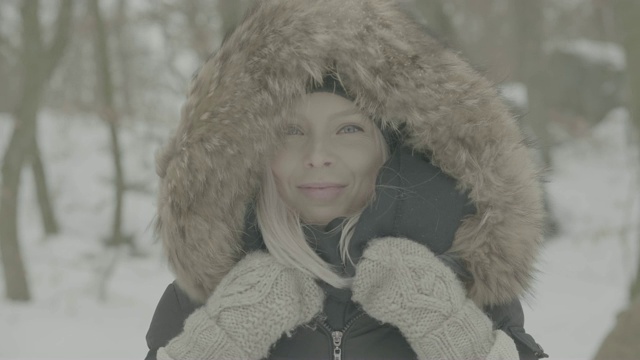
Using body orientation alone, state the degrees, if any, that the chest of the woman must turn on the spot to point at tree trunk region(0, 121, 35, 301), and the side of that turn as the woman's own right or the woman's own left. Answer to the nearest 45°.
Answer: approximately 135° to the woman's own right

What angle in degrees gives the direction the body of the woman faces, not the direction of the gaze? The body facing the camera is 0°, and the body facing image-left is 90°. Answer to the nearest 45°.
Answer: approximately 0°

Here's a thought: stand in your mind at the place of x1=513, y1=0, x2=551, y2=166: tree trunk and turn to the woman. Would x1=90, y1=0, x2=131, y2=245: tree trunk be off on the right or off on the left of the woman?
right

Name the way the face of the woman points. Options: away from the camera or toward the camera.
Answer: toward the camera

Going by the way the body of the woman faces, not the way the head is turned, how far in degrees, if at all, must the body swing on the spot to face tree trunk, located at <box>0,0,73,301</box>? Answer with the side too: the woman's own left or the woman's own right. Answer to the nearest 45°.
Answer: approximately 135° to the woman's own right

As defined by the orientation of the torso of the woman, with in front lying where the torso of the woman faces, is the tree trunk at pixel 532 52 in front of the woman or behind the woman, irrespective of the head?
behind

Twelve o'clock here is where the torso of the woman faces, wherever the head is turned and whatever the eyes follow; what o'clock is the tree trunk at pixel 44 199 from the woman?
The tree trunk is roughly at 5 o'clock from the woman.

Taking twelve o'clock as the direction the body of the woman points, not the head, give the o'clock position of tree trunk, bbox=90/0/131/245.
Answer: The tree trunk is roughly at 5 o'clock from the woman.
